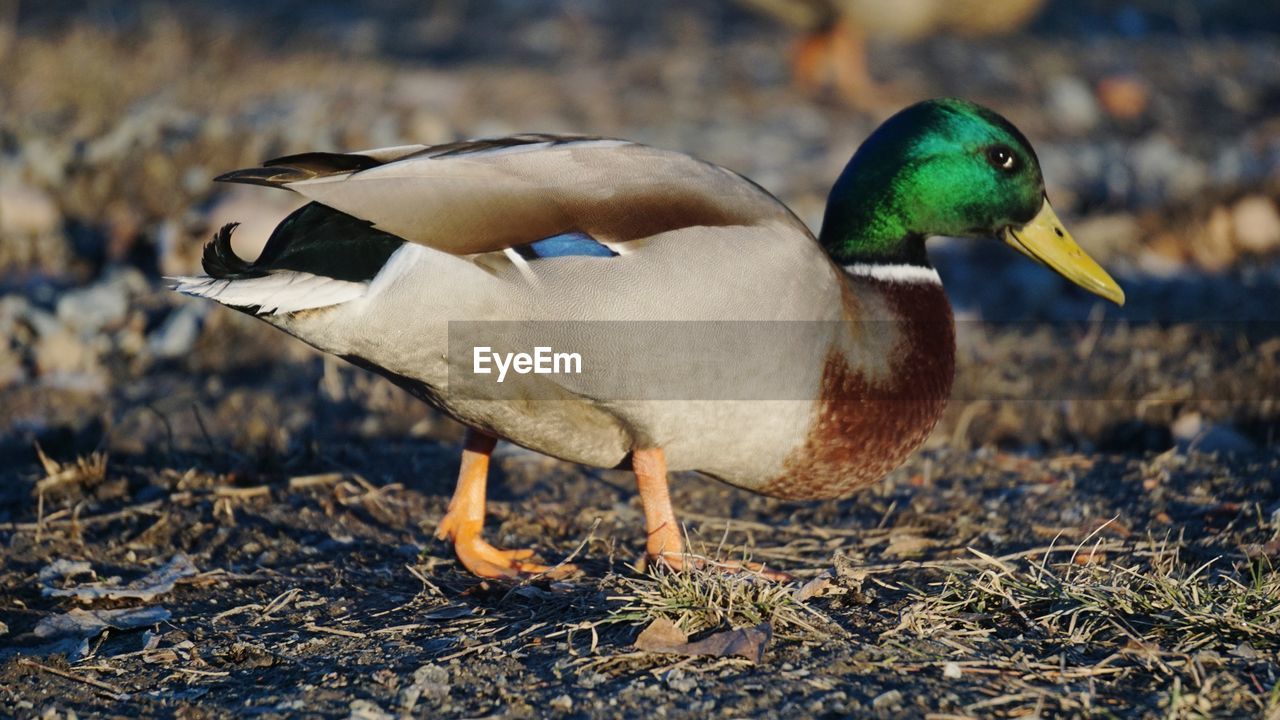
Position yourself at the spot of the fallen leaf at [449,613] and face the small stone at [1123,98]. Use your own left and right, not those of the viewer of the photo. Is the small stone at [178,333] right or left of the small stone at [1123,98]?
left

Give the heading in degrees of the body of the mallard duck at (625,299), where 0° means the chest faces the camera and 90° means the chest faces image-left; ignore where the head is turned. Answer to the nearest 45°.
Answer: approximately 270°

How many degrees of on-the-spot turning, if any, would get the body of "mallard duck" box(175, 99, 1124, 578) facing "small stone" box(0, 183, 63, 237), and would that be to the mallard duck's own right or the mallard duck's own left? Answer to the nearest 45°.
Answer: approximately 135° to the mallard duck's own left

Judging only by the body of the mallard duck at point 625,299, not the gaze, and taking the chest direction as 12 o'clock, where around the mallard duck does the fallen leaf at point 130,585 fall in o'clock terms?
The fallen leaf is roughly at 6 o'clock from the mallard duck.

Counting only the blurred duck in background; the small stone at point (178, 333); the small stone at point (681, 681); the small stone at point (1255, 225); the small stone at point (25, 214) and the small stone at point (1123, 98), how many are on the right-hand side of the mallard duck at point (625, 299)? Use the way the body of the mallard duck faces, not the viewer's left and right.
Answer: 1

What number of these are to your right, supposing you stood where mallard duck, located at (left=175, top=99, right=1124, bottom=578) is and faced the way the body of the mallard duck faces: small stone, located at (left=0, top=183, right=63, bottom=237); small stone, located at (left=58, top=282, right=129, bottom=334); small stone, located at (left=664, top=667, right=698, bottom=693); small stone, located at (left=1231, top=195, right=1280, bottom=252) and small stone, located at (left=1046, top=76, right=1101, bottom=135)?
1
